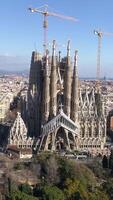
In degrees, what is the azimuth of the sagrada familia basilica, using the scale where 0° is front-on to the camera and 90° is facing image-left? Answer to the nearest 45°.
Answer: approximately 0°

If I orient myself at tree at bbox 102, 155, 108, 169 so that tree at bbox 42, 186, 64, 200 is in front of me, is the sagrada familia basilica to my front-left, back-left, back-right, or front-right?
back-right

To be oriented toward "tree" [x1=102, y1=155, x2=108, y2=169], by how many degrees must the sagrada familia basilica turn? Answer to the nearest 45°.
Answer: approximately 45° to its left

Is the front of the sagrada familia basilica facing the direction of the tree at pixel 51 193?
yes
